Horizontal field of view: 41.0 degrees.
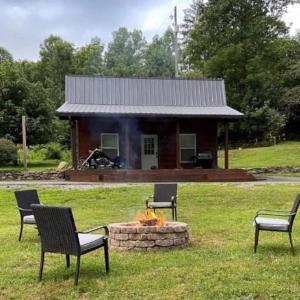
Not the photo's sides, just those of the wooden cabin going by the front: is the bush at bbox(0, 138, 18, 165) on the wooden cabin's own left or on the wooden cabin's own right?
on the wooden cabin's own right

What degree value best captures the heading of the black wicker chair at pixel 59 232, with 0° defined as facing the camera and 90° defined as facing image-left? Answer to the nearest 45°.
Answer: approximately 225°

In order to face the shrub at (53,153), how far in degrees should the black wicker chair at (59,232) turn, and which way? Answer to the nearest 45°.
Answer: approximately 45° to its left

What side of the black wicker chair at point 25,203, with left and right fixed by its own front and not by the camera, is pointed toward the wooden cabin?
left

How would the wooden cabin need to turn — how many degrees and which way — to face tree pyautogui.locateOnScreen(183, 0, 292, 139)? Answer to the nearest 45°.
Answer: approximately 135° to its left

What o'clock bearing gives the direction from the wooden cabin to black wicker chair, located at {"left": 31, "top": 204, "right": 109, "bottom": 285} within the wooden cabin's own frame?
The black wicker chair is roughly at 12 o'clock from the wooden cabin.

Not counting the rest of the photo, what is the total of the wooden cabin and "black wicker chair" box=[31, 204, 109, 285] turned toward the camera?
1

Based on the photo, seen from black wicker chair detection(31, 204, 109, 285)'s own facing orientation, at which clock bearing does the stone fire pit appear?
The stone fire pit is roughly at 12 o'clock from the black wicker chair.

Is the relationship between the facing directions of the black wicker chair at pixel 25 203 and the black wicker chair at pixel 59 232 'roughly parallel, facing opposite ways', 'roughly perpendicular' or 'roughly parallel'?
roughly perpendicular

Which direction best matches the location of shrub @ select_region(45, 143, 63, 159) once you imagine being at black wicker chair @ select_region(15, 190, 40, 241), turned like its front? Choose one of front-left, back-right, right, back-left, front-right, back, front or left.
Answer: back-left

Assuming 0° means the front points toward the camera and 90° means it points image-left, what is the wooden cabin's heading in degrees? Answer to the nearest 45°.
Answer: approximately 0°

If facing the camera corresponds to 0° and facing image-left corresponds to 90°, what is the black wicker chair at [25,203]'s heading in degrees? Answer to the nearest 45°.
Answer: approximately 315°
